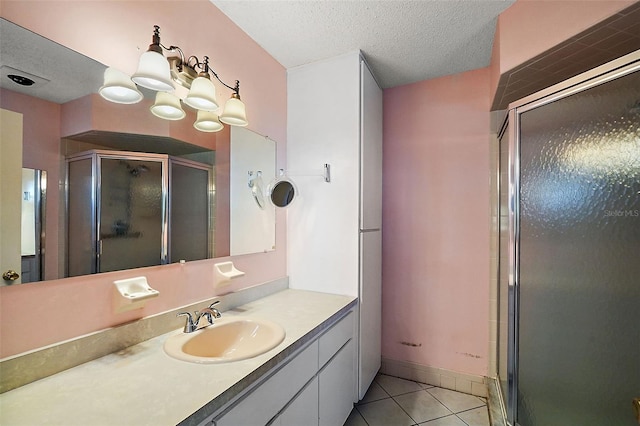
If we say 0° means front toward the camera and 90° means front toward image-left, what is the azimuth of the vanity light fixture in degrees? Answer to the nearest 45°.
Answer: approximately 315°

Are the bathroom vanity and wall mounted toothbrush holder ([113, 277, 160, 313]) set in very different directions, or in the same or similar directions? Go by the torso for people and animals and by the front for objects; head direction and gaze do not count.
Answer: same or similar directions

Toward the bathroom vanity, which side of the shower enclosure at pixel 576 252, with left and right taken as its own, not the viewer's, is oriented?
front

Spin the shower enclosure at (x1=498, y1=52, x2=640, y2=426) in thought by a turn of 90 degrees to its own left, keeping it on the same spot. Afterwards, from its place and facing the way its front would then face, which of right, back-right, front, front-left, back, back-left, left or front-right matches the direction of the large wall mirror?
right

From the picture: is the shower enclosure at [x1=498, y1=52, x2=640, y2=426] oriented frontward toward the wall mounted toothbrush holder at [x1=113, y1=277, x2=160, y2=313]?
yes

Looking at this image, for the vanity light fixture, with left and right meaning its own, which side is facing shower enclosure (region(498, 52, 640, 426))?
front

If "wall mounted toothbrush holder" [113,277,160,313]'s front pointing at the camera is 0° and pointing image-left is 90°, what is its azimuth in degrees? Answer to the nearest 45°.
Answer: approximately 315°

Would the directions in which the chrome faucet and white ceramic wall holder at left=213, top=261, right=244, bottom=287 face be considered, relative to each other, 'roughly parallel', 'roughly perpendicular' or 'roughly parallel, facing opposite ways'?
roughly parallel

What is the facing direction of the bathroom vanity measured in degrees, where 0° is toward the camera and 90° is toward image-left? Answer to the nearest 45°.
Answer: approximately 315°

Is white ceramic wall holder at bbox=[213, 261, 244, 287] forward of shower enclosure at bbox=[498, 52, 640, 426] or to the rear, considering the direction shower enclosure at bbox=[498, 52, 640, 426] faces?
forward

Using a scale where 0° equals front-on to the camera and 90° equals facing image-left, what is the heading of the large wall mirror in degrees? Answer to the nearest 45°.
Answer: approximately 315°

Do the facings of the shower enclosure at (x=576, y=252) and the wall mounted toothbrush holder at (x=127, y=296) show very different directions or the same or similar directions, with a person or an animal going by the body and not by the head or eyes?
very different directions

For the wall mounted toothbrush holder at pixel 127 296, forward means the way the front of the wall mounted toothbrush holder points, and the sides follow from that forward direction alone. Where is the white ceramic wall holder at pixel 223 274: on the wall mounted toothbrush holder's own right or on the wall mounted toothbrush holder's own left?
on the wall mounted toothbrush holder's own left

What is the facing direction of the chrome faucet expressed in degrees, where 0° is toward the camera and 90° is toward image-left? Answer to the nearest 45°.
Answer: approximately 315°

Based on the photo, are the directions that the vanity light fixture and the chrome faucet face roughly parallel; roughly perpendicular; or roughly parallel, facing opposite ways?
roughly parallel
